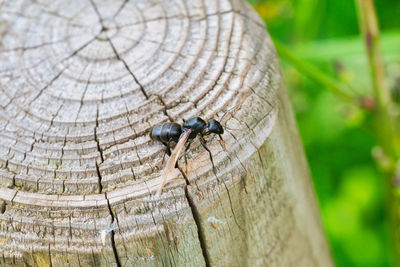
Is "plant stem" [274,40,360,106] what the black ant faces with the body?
no

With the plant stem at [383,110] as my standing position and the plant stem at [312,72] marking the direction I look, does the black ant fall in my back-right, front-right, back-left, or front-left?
front-left

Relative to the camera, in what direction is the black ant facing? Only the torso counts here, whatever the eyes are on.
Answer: to the viewer's right

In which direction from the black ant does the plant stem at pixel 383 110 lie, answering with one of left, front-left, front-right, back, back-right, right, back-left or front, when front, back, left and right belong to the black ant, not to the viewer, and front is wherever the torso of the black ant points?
front-left
